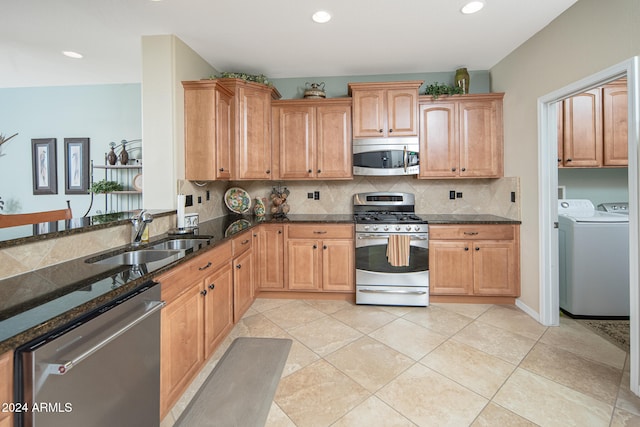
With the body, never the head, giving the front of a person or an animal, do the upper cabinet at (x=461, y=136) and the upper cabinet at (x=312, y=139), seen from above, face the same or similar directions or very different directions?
same or similar directions

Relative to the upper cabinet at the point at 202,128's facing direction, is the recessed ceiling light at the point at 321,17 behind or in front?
in front

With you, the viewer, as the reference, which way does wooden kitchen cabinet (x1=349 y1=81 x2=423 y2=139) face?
facing the viewer

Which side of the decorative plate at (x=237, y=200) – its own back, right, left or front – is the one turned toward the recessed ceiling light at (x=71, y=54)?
right

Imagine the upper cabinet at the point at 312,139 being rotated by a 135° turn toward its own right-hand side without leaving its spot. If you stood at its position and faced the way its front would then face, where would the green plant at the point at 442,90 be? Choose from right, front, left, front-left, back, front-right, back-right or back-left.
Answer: back-right

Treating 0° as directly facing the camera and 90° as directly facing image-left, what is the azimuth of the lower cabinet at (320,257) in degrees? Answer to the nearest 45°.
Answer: approximately 0°

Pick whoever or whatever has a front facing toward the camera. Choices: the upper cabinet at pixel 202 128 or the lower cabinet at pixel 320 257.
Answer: the lower cabinet

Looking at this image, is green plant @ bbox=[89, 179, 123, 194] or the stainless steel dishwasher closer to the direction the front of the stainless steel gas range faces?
the stainless steel dishwasher

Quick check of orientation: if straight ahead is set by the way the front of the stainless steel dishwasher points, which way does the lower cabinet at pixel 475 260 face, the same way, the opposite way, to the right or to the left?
to the right

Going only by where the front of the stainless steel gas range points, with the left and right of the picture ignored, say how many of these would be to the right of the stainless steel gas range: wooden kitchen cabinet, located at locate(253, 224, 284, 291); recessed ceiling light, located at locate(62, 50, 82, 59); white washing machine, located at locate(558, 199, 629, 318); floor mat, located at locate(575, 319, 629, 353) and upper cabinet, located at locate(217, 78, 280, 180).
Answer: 3

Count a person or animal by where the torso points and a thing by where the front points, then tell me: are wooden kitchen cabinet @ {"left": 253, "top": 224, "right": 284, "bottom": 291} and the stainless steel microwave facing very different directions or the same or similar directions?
same or similar directions

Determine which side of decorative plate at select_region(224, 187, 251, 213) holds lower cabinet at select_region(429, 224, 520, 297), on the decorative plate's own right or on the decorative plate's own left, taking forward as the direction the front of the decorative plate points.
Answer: on the decorative plate's own left

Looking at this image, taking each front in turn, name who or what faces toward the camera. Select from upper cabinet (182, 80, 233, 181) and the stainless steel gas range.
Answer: the stainless steel gas range

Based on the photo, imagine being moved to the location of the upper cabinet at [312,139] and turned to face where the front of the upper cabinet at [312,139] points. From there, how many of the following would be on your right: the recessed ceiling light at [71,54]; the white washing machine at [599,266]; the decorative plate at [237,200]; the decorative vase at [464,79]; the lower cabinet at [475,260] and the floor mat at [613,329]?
2

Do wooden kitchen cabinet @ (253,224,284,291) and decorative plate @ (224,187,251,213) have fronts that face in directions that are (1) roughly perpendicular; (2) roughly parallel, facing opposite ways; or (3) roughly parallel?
roughly parallel

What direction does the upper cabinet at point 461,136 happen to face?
toward the camera

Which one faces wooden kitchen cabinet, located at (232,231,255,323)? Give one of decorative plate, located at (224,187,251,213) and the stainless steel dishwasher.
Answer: the decorative plate
